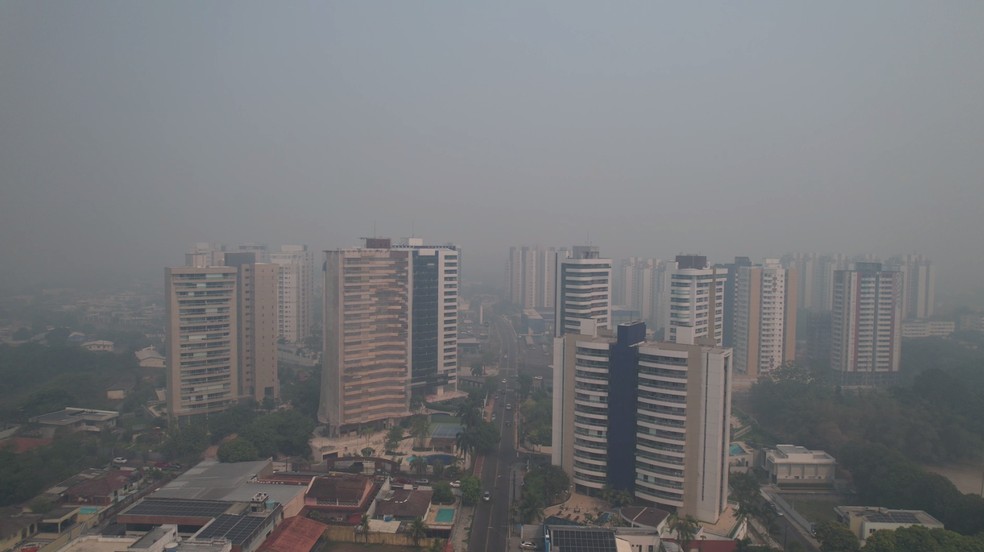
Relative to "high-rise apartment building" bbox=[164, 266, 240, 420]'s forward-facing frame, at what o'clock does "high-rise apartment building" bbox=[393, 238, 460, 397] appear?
"high-rise apartment building" bbox=[393, 238, 460, 397] is roughly at 9 o'clock from "high-rise apartment building" bbox=[164, 266, 240, 420].

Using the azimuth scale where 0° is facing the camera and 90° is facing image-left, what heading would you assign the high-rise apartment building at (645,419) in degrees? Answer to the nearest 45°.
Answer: approximately 45°

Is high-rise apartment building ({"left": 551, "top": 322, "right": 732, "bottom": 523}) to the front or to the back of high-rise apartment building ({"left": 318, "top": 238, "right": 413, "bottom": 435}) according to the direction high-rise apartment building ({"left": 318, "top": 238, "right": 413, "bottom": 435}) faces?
to the front

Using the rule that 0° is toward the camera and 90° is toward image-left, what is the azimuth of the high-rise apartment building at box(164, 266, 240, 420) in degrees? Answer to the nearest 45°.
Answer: approximately 0°

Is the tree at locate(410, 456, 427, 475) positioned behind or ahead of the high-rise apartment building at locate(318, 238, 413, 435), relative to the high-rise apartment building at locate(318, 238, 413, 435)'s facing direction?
ahead

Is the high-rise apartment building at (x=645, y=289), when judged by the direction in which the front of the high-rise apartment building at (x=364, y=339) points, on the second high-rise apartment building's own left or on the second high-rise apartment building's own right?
on the second high-rise apartment building's own left

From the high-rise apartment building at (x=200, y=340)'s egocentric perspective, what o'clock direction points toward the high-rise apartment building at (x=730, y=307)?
the high-rise apartment building at (x=730, y=307) is roughly at 9 o'clock from the high-rise apartment building at (x=200, y=340).

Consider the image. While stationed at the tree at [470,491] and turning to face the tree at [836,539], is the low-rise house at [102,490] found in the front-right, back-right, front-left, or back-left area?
back-right

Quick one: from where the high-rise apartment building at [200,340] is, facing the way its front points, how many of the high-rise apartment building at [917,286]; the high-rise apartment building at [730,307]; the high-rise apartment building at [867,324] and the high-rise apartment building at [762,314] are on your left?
4

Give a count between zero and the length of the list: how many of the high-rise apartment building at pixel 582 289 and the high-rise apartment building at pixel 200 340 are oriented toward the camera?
2
